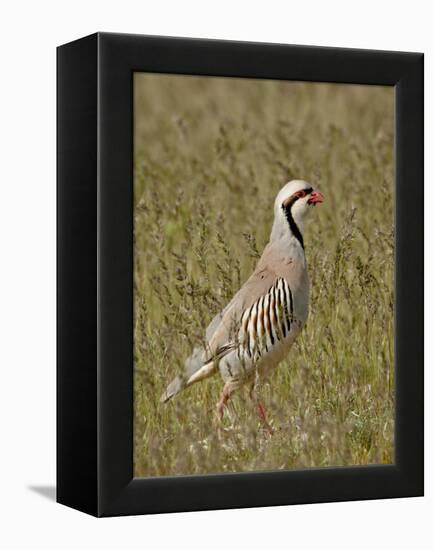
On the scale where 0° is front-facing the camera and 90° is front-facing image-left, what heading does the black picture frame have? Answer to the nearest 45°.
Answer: approximately 315°
